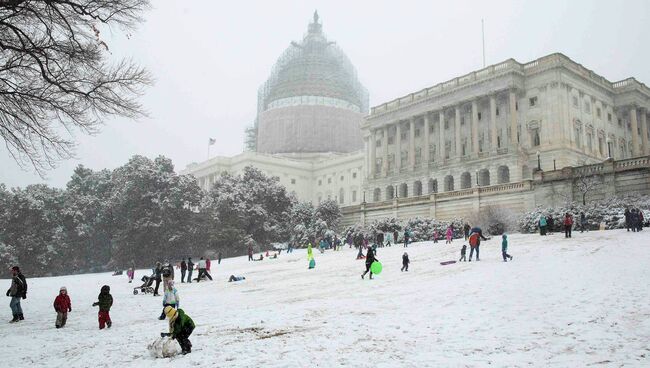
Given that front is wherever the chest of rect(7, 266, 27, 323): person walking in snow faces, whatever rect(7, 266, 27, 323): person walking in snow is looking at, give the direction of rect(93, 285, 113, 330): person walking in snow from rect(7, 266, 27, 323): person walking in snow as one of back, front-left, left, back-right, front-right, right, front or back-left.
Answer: back-left

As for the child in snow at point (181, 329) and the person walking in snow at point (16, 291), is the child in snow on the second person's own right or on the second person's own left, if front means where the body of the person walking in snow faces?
on the second person's own left

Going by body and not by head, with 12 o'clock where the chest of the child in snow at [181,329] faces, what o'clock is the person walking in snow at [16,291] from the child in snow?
The person walking in snow is roughly at 2 o'clock from the child in snow.

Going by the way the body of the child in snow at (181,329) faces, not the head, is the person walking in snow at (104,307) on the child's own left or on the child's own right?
on the child's own right

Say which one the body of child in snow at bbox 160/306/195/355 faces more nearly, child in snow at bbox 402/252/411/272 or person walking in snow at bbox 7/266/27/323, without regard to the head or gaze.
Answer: the person walking in snow

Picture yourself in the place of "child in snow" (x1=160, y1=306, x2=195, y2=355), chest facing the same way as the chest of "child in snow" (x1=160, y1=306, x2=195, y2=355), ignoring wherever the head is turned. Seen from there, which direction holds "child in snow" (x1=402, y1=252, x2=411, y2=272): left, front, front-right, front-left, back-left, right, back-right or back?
back-right

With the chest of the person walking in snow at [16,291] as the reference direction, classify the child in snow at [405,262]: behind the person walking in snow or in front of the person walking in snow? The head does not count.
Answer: behind

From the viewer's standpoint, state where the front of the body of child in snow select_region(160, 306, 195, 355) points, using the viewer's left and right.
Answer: facing to the left of the viewer

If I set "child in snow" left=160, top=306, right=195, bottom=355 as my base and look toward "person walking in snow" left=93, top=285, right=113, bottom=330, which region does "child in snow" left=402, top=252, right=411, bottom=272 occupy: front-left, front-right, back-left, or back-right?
front-right
